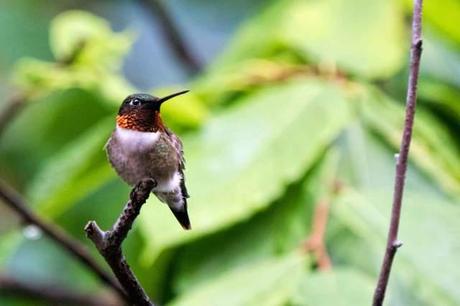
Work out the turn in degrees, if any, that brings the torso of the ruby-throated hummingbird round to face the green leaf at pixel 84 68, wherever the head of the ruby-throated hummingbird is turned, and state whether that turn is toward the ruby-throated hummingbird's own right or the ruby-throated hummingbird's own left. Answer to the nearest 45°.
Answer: approximately 135° to the ruby-throated hummingbird's own right

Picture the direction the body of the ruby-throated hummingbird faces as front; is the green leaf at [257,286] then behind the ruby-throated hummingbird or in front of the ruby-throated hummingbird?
behind

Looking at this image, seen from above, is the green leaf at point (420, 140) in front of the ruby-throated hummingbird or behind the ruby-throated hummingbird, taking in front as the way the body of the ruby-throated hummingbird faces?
behind

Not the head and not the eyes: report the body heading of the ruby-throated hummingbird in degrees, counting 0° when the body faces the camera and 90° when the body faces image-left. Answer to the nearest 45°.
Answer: approximately 45°

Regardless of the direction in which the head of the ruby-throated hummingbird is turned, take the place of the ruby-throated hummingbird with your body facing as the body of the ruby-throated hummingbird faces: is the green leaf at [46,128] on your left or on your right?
on your right

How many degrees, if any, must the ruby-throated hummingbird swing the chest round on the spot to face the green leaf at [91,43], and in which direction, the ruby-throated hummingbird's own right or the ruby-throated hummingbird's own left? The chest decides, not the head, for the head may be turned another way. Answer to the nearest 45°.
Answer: approximately 135° to the ruby-throated hummingbird's own right

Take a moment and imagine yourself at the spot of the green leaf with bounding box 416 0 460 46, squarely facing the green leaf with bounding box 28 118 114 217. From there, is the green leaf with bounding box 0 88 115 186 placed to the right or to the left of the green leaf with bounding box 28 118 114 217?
right

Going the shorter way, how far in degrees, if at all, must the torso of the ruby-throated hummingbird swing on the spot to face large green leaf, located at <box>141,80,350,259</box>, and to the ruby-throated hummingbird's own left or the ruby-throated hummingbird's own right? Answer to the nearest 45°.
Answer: approximately 135° to the ruby-throated hummingbird's own right
